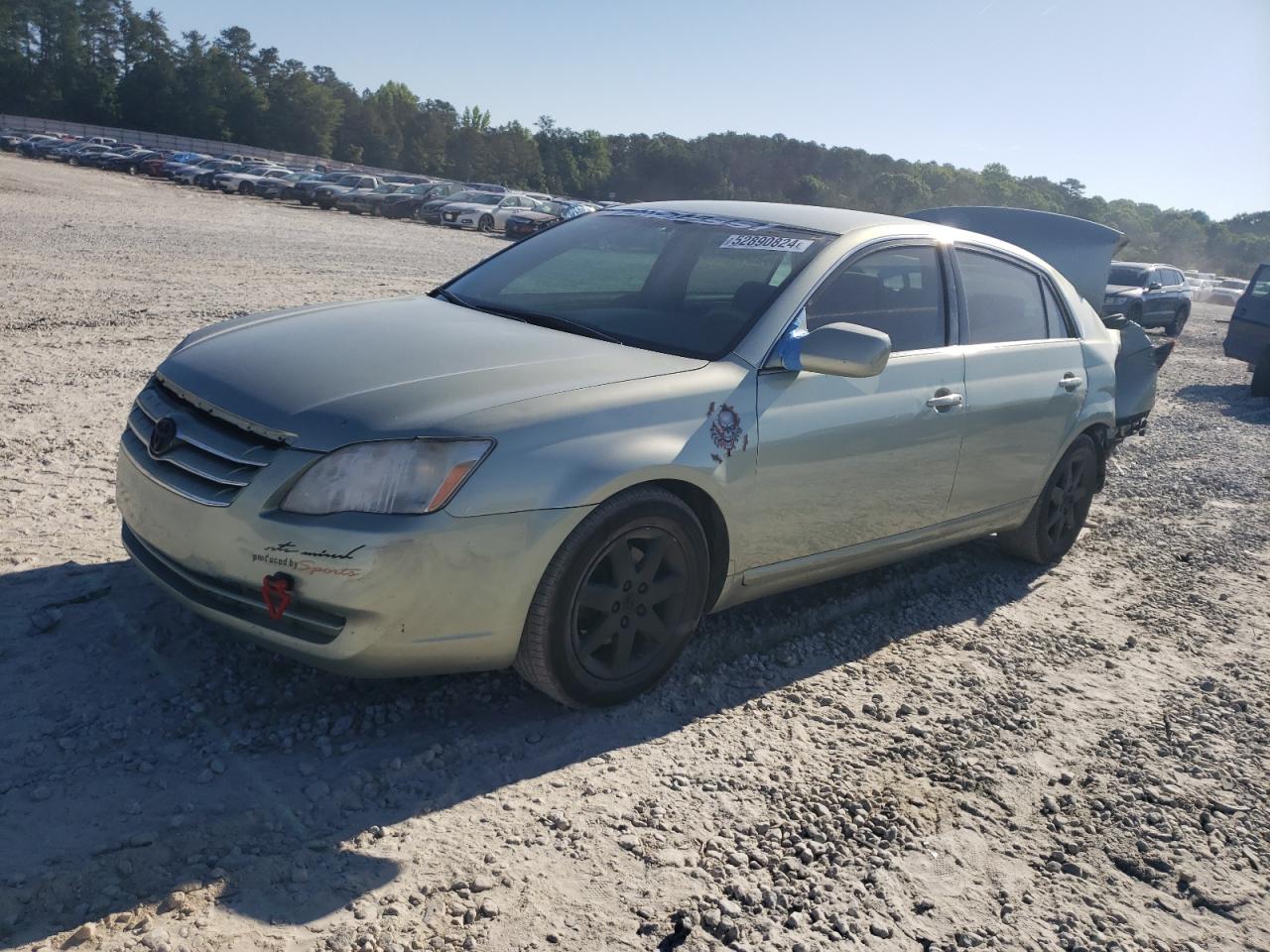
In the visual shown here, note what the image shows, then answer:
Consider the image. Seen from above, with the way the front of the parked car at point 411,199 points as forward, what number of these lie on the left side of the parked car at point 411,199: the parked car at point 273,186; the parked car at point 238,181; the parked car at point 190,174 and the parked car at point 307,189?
0

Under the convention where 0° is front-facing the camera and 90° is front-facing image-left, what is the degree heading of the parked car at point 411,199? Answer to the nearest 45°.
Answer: approximately 45°

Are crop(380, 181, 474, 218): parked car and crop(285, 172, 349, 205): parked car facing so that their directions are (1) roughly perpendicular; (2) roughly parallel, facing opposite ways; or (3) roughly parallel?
roughly parallel

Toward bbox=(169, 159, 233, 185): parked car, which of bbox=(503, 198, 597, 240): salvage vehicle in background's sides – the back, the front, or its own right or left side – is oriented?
right

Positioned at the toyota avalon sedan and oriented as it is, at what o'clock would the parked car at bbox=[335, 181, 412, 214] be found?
The parked car is roughly at 4 o'clock from the toyota avalon sedan.

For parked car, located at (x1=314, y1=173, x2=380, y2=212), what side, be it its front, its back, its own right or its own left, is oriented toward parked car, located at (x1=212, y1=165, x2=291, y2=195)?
right

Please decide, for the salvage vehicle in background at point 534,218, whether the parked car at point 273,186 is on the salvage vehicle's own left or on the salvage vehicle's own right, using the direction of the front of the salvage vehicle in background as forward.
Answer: on the salvage vehicle's own right

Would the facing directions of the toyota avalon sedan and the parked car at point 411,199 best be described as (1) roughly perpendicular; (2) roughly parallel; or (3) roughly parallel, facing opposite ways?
roughly parallel

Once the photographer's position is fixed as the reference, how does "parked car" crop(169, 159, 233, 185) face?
facing the viewer and to the left of the viewer

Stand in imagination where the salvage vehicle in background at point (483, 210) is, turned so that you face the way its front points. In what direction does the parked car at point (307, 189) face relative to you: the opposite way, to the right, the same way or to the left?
the same way

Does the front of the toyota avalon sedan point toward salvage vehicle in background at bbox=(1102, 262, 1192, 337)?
no

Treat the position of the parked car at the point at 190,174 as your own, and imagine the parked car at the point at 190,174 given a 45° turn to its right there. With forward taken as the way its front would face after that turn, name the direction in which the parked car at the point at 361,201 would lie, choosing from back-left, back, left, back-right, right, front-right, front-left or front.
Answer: back-left

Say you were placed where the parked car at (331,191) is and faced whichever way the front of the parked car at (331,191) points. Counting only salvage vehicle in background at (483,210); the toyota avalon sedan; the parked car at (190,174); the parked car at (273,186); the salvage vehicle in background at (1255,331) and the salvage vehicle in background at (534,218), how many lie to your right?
2

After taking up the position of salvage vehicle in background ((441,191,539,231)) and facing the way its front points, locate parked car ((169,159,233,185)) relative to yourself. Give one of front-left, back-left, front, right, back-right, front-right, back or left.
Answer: right

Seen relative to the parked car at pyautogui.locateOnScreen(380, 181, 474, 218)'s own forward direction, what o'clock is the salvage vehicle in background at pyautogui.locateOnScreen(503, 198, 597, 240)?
The salvage vehicle in background is roughly at 9 o'clock from the parked car.

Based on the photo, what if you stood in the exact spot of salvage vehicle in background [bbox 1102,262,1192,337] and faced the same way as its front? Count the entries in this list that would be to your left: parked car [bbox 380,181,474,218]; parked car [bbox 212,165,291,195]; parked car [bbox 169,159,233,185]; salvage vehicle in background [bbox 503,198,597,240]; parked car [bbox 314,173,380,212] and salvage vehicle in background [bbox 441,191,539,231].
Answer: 0

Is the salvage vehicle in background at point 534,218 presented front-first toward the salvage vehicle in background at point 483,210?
no

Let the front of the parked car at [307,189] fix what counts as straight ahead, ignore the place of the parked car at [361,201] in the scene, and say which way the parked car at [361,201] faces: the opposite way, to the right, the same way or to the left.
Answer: the same way

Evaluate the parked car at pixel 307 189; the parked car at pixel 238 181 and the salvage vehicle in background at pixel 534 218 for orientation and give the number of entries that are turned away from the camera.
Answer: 0

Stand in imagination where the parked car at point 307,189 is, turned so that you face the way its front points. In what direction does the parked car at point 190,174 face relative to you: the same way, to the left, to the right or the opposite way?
the same way

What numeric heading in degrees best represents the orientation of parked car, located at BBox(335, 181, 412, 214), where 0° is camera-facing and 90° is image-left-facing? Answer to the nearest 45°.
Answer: approximately 45°

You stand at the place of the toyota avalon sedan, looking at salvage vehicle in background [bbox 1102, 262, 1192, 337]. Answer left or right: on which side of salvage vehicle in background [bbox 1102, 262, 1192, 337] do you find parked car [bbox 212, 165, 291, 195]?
left

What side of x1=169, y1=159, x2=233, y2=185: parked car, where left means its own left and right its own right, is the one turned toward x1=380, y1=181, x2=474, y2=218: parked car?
left
